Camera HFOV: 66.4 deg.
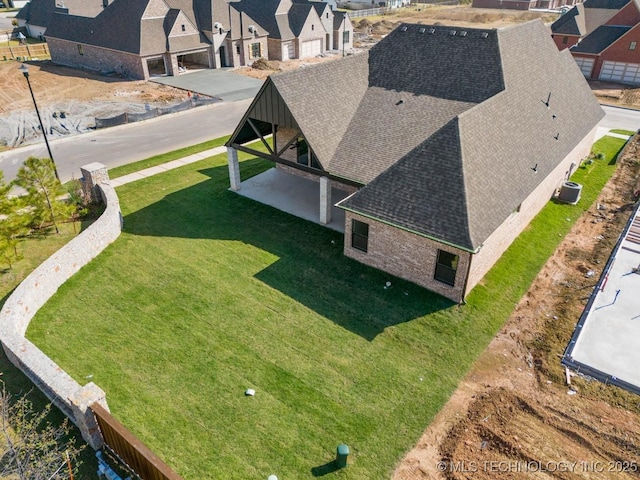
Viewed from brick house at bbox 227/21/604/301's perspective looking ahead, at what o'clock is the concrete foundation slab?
The concrete foundation slab is roughly at 3 o'clock from the brick house.

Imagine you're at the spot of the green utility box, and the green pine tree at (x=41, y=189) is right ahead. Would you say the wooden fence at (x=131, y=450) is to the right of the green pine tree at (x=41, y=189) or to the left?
left

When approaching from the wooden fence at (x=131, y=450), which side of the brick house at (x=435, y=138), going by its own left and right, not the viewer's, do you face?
back

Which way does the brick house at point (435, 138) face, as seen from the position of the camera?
facing away from the viewer and to the right of the viewer

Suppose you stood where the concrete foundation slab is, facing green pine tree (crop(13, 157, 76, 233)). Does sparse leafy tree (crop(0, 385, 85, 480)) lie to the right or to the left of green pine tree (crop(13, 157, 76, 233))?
left

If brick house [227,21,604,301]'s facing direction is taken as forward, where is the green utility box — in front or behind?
behind

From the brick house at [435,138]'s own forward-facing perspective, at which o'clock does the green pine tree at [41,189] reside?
The green pine tree is roughly at 7 o'clock from the brick house.

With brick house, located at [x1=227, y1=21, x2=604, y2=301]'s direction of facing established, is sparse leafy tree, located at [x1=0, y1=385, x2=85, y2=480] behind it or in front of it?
behind
